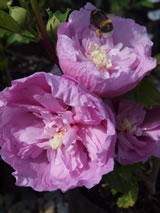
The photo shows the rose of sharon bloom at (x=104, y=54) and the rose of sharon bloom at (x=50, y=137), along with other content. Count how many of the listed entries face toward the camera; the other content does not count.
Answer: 2

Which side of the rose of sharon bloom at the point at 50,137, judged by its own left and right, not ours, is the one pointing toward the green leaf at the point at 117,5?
back

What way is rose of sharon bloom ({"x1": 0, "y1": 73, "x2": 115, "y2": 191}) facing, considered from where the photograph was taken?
facing the viewer

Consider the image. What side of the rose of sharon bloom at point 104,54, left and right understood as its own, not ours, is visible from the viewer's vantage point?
front

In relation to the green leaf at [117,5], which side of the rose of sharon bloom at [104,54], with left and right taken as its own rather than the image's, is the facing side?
back
